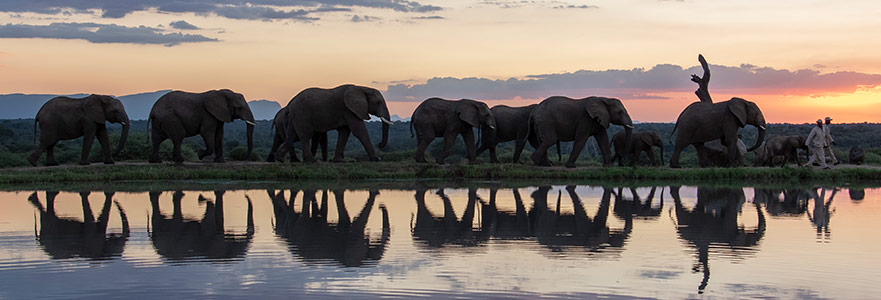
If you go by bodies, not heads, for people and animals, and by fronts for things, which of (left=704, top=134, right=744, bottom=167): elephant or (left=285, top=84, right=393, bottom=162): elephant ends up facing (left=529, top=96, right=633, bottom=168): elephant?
(left=285, top=84, right=393, bottom=162): elephant

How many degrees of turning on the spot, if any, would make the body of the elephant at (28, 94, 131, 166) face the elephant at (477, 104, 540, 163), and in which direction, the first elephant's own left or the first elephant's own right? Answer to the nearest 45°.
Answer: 0° — it already faces it

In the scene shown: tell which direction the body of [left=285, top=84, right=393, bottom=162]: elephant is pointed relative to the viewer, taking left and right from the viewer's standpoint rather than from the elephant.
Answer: facing to the right of the viewer

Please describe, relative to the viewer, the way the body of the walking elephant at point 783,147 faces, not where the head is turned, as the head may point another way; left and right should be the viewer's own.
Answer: facing to the right of the viewer

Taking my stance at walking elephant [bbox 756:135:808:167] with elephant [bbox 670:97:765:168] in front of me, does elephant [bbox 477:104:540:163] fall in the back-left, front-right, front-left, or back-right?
front-right

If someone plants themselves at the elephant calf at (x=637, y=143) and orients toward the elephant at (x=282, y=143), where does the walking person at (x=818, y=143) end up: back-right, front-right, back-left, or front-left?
back-left

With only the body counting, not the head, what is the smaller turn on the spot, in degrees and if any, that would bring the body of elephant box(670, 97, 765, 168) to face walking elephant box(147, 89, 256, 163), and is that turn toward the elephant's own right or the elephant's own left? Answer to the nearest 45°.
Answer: approximately 180°

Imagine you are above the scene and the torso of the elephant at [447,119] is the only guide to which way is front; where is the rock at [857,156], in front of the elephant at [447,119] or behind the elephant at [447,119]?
in front

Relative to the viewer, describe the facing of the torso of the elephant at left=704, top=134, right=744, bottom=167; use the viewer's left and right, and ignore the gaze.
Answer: facing to the right of the viewer

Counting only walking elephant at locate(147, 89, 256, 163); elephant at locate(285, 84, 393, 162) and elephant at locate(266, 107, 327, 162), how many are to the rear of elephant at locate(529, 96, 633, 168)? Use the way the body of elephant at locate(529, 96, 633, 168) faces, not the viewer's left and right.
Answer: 3

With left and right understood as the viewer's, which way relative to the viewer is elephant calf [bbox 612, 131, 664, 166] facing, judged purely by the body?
facing to the right of the viewer

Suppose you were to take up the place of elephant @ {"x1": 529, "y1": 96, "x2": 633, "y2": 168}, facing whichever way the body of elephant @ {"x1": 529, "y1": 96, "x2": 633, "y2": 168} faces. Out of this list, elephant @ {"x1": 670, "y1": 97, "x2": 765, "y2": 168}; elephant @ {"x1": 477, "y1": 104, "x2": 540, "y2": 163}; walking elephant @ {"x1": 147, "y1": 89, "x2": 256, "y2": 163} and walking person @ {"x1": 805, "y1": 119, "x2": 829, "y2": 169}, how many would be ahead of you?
2

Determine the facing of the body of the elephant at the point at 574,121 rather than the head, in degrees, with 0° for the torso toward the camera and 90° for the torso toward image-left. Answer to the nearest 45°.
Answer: approximately 270°

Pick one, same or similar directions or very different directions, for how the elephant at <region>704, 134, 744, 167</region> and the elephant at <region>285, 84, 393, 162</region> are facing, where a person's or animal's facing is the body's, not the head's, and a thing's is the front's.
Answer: same or similar directions

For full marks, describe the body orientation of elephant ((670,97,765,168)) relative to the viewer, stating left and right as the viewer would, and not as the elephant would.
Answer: facing to the right of the viewer

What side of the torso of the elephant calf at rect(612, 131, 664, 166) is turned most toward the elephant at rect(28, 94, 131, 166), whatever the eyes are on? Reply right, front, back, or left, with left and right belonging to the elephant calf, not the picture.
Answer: back

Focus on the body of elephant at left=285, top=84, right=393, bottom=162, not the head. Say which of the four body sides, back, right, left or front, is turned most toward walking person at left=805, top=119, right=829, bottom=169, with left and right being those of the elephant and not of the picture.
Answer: front

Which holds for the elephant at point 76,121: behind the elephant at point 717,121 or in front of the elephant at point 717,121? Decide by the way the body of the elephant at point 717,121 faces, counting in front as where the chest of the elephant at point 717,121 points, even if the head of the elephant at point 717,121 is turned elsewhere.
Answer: behind

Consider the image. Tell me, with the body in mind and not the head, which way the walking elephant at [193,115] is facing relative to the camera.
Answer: to the viewer's right
